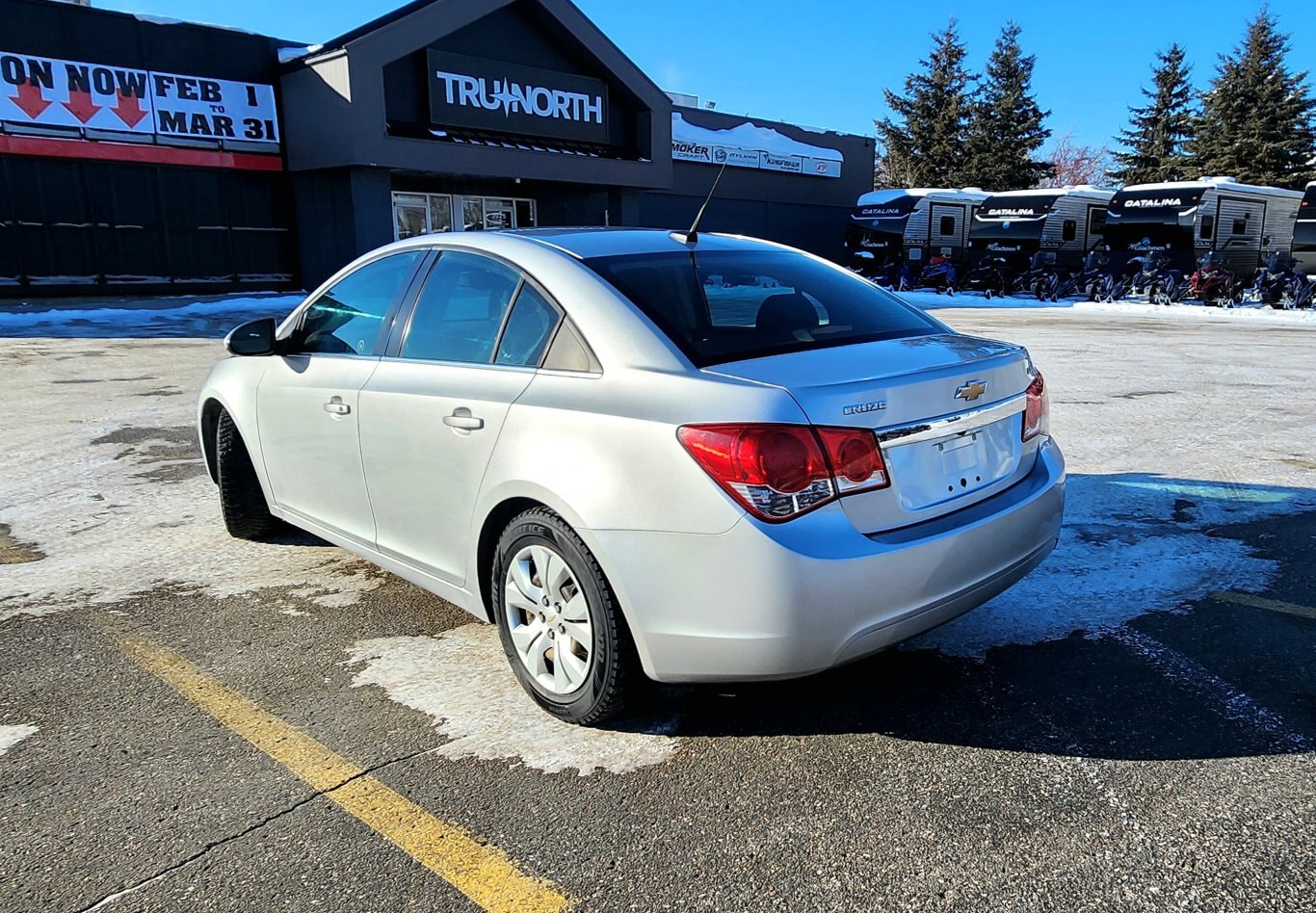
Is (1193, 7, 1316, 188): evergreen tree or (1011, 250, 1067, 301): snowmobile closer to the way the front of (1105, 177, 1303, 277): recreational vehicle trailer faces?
the snowmobile

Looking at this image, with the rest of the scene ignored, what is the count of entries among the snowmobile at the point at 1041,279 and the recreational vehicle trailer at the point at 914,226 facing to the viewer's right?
0

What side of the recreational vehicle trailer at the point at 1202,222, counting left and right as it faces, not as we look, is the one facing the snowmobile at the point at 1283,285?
left

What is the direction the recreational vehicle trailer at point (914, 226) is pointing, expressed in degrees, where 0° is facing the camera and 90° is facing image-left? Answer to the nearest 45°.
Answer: approximately 45°

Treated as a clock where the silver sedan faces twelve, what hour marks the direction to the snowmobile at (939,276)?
The snowmobile is roughly at 2 o'clock from the silver sedan.

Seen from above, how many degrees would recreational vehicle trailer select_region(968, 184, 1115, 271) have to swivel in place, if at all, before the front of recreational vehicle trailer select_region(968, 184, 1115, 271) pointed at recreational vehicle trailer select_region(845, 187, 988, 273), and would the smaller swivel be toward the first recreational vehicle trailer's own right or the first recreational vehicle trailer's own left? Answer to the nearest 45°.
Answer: approximately 45° to the first recreational vehicle trailer's own right

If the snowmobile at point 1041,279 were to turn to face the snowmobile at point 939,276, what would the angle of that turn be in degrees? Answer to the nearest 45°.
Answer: approximately 45° to its right

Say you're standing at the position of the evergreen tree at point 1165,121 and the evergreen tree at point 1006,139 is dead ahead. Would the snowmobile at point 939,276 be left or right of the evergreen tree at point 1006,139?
left

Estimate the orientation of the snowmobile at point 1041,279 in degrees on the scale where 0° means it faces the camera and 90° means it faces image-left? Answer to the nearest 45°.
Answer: approximately 45°

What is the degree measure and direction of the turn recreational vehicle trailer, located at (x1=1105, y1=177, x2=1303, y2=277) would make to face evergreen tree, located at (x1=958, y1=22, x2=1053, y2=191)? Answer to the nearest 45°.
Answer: approximately 135° to its right
